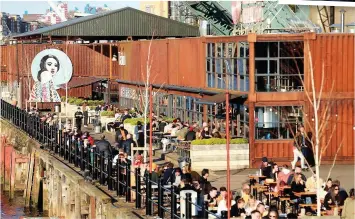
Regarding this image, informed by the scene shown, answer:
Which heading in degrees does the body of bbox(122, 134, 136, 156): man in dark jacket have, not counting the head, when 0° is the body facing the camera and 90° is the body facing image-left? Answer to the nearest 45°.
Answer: approximately 315°

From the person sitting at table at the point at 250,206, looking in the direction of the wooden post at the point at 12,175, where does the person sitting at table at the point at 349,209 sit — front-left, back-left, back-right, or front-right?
back-right

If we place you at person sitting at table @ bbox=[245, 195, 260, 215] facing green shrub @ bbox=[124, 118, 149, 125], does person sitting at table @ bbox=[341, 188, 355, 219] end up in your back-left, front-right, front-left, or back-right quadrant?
back-right

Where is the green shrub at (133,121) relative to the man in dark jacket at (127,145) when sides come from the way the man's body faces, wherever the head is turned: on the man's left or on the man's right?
on the man's left

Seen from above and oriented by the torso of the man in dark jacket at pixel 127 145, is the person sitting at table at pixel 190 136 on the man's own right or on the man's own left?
on the man's own left

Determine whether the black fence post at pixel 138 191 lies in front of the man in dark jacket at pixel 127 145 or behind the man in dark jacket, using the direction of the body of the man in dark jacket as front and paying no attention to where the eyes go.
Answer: in front

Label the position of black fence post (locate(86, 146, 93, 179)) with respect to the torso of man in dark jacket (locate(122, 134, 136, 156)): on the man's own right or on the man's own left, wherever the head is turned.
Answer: on the man's own right

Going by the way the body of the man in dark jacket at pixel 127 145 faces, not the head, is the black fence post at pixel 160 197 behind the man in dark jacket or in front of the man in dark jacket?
in front
